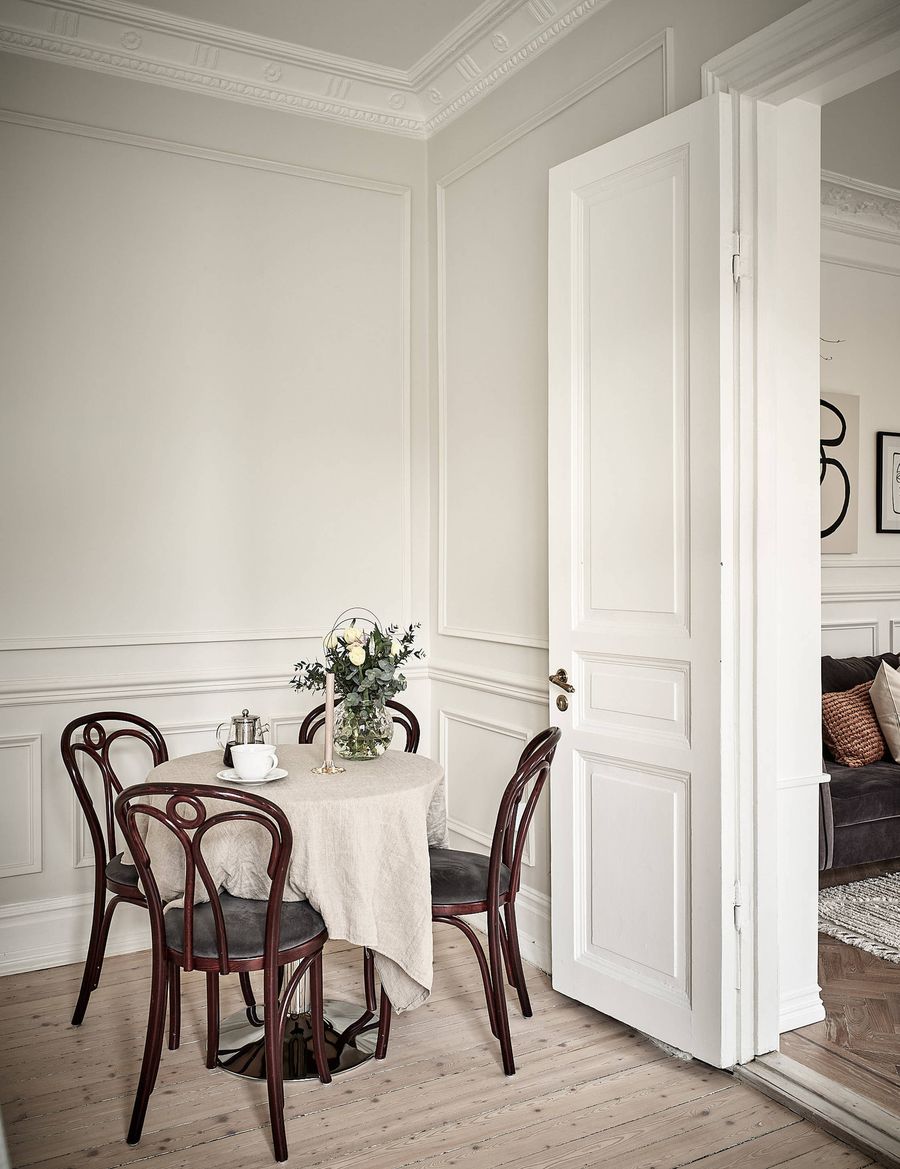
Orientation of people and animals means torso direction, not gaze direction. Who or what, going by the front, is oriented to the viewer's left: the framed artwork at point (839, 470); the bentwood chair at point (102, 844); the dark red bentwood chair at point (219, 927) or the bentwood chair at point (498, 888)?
the bentwood chair at point (498, 888)

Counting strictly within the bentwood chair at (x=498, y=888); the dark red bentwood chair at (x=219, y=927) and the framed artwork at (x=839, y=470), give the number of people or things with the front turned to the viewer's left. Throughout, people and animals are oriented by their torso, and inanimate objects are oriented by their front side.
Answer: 1

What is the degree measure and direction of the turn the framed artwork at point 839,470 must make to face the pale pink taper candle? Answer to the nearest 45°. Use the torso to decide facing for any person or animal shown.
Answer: approximately 45° to its right

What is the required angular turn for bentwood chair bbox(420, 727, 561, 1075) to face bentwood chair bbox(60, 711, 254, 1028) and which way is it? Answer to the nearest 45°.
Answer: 0° — it already faces it

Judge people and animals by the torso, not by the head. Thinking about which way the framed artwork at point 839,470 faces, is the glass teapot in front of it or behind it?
in front

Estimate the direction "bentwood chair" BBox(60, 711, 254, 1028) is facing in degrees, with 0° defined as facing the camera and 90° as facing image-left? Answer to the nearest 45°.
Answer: approximately 315°

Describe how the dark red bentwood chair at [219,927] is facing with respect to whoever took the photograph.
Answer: facing away from the viewer and to the right of the viewer

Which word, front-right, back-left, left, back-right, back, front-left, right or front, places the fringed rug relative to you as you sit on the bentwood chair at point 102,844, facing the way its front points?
front-left

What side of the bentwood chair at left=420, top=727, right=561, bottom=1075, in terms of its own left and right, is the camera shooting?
left

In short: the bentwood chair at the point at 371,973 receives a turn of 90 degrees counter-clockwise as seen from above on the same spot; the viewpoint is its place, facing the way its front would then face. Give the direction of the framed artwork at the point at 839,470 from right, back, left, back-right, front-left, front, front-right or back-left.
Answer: left

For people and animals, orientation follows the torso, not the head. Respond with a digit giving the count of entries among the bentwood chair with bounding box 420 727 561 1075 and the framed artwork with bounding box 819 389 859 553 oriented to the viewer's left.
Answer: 1

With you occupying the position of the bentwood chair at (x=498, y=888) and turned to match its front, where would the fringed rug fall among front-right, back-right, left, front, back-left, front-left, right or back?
back-right

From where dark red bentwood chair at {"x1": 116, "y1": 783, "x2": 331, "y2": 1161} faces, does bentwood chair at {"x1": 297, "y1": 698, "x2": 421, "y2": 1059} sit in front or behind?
in front

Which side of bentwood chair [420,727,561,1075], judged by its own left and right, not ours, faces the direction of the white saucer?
front

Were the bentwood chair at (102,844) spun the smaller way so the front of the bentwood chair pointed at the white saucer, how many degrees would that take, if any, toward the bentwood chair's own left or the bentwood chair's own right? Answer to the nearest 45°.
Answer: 0° — it already faces it

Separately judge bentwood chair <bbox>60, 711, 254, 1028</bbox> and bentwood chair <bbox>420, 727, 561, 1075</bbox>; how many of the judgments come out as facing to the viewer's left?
1
